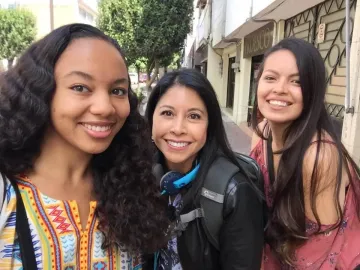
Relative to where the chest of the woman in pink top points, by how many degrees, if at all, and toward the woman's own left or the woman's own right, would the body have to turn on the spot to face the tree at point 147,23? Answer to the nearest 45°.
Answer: approximately 90° to the woman's own right

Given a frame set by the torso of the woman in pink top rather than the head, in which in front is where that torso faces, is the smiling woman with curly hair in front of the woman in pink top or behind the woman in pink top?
in front

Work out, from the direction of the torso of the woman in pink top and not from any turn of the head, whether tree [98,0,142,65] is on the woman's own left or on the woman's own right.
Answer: on the woman's own right

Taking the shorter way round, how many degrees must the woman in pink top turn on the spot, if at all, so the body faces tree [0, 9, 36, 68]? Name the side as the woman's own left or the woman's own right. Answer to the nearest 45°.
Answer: approximately 90° to the woman's own right

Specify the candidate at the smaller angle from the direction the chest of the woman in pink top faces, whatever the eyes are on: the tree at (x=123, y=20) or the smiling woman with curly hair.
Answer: the smiling woman with curly hair

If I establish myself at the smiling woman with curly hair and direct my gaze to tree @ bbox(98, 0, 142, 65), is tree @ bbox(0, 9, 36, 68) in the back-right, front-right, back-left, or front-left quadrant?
front-left

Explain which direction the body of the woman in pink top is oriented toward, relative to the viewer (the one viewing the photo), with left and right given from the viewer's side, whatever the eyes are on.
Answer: facing the viewer and to the left of the viewer
